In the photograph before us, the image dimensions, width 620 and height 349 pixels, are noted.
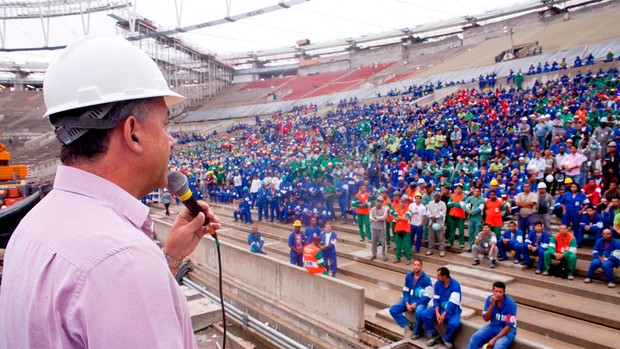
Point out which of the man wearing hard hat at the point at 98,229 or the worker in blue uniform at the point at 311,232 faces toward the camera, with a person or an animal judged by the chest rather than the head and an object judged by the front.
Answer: the worker in blue uniform

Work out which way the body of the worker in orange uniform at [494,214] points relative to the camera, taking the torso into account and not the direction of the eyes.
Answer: toward the camera

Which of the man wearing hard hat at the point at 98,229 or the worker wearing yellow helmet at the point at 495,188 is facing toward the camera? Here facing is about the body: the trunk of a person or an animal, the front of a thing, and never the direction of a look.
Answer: the worker wearing yellow helmet

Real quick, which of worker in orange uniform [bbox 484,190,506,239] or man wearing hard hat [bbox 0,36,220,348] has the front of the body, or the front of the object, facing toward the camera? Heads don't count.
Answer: the worker in orange uniform

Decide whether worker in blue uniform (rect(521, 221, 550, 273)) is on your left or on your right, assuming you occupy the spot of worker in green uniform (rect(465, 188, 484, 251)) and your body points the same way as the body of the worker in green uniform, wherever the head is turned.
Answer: on your left

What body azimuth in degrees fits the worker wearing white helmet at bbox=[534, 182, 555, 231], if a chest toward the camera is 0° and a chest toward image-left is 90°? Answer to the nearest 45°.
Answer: approximately 45°

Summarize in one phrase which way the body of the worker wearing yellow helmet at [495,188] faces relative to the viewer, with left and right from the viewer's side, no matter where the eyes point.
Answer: facing the viewer

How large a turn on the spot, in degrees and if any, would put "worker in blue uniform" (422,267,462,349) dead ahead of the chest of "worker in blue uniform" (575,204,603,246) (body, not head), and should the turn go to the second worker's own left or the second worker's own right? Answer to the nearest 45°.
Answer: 0° — they already face them

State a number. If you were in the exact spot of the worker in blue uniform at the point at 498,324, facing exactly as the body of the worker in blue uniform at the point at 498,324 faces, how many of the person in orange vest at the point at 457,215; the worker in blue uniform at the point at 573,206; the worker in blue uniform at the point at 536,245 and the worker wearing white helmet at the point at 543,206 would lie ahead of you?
0

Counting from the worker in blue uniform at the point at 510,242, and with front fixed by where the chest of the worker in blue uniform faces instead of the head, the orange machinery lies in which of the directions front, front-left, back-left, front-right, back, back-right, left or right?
front-right

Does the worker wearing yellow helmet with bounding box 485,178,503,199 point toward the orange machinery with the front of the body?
no

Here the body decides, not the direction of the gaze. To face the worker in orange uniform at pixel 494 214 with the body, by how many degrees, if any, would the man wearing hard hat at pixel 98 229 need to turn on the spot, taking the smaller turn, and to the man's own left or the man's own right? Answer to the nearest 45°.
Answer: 0° — they already face them

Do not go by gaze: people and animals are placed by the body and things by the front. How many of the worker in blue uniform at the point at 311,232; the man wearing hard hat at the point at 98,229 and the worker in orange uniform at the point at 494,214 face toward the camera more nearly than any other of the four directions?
2

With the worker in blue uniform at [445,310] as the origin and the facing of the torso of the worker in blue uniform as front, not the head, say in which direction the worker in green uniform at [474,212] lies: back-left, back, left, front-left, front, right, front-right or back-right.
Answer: back-right

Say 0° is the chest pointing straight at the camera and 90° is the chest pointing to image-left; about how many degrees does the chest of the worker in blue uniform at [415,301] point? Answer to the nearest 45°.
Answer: approximately 45°

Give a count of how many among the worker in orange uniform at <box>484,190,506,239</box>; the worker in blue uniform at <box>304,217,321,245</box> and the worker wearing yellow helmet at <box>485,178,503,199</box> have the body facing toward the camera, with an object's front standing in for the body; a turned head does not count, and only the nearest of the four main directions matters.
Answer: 3

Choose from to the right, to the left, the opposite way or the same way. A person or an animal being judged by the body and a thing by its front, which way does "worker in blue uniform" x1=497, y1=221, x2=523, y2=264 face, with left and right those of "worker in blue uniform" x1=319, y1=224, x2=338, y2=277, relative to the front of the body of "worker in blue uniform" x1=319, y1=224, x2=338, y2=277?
the same way

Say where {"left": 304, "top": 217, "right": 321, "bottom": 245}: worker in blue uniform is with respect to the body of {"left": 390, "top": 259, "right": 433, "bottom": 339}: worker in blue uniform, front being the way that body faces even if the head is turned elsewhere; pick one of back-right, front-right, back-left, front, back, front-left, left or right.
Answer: right

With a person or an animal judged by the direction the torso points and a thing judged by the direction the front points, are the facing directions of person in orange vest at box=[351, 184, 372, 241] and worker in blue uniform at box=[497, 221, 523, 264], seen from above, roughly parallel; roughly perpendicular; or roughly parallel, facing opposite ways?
roughly parallel

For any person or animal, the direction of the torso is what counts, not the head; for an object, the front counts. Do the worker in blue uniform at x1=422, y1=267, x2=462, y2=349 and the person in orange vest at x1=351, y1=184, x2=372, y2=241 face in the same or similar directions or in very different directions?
same or similar directions

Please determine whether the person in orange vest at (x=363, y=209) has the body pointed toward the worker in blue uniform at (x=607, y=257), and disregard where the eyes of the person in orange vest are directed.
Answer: no

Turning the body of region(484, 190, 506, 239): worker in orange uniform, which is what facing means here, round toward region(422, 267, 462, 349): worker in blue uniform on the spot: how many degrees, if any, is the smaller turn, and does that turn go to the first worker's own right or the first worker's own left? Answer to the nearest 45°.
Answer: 0° — they already face them

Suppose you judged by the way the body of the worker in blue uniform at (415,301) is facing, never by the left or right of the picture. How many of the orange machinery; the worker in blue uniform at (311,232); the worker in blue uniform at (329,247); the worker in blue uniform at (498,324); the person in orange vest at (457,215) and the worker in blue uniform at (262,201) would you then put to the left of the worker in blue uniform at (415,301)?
1
